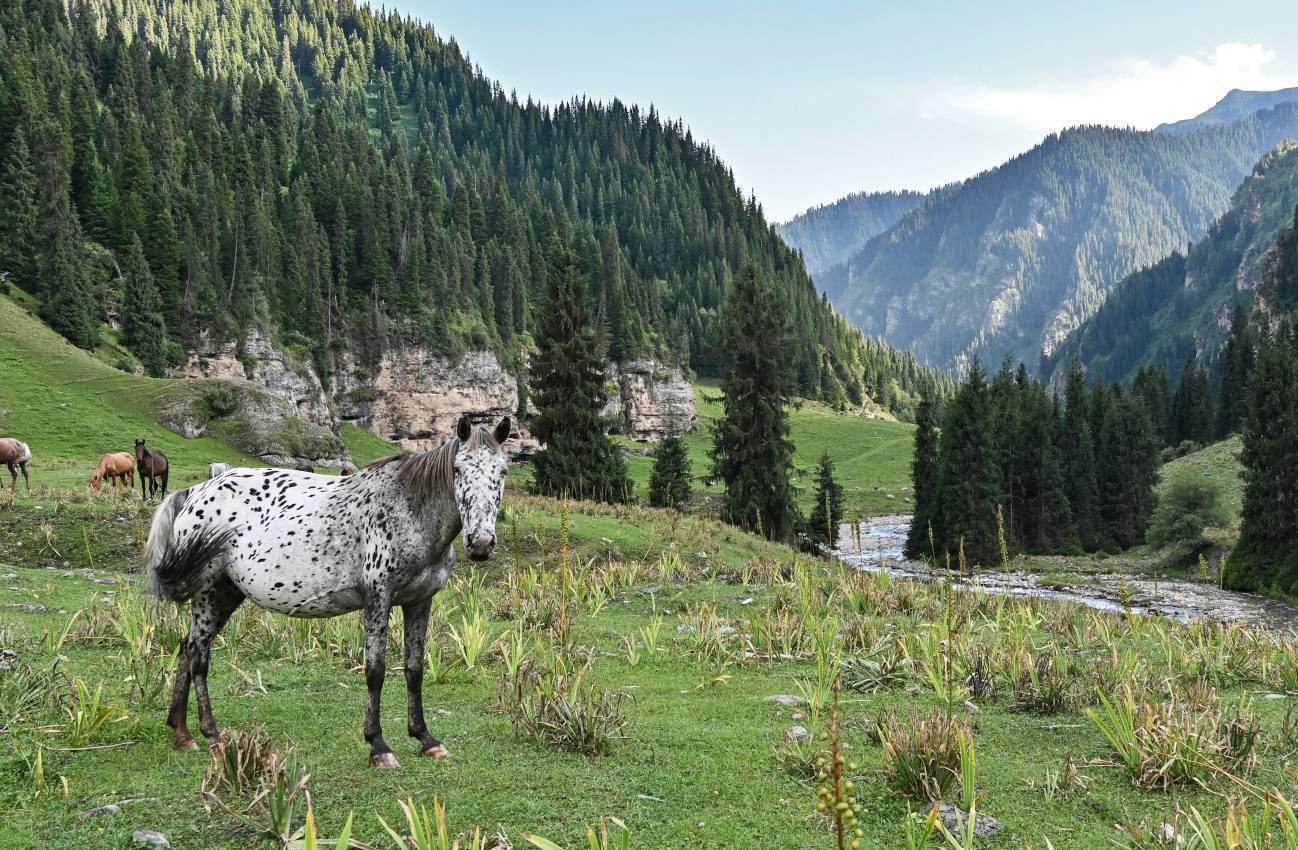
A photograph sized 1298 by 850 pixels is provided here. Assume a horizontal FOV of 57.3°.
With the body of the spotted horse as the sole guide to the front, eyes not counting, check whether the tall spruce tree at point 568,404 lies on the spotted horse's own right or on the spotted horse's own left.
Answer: on the spotted horse's own left

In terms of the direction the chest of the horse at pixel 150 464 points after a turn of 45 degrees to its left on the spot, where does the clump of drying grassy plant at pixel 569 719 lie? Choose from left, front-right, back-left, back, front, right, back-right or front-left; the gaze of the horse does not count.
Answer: front

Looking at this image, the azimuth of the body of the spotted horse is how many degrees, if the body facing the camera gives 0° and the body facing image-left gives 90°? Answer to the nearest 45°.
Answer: approximately 315°

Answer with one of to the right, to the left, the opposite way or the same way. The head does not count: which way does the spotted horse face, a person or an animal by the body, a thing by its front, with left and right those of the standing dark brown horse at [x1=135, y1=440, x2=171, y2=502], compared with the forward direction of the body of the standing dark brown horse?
to the left

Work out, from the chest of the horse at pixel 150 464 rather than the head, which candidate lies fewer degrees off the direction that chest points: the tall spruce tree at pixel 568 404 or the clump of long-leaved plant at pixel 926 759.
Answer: the clump of long-leaved plant

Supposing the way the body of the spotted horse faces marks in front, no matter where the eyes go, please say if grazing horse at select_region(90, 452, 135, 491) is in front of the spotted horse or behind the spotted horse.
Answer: behind

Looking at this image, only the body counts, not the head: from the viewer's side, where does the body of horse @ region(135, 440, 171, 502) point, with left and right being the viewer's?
facing the viewer and to the left of the viewer

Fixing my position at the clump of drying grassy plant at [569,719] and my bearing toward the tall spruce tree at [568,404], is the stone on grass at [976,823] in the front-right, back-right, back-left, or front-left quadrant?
back-right
